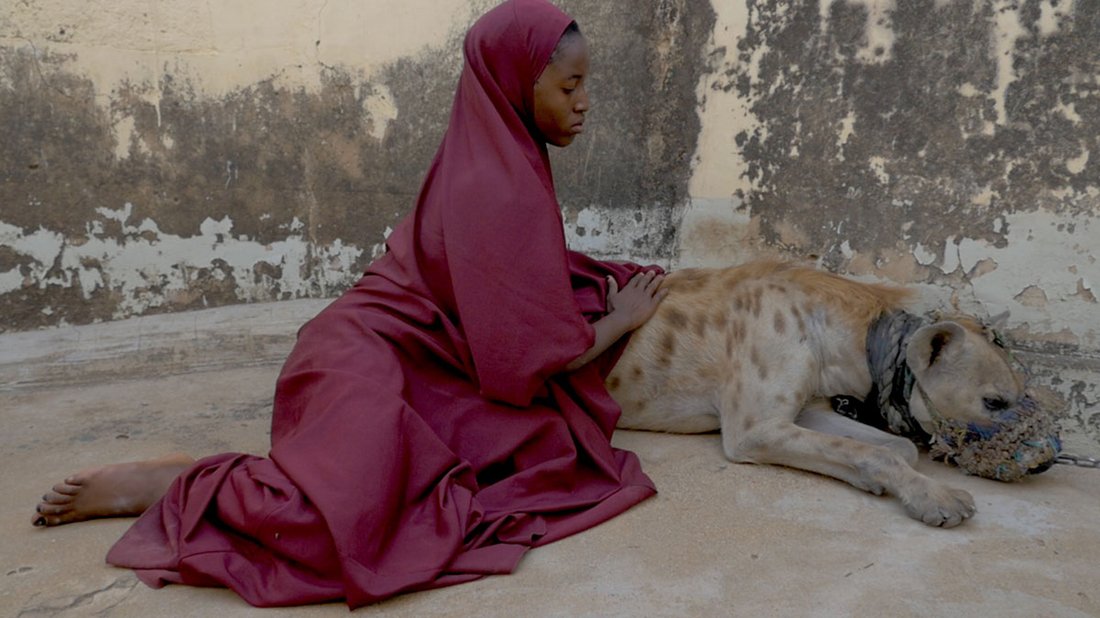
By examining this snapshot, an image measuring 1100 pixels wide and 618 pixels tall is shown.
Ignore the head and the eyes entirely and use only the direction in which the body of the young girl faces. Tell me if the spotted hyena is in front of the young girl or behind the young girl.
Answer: in front

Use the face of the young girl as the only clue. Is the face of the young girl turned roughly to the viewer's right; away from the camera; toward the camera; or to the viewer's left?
to the viewer's right

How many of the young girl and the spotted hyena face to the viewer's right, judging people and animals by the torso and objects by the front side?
2

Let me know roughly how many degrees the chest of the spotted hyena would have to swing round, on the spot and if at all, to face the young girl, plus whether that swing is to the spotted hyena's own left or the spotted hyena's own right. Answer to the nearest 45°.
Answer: approximately 135° to the spotted hyena's own right

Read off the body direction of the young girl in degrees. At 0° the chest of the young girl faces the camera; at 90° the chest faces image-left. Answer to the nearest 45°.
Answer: approximately 270°

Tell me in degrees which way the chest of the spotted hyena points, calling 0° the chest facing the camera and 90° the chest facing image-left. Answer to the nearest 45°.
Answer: approximately 270°
